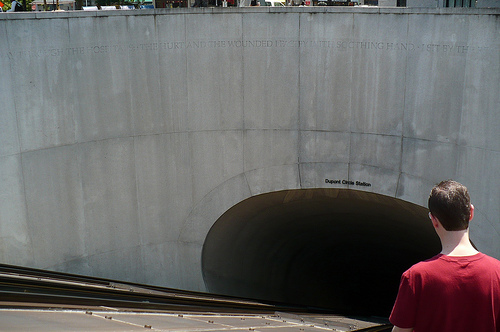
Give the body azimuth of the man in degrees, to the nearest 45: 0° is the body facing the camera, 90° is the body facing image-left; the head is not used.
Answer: approximately 180°
